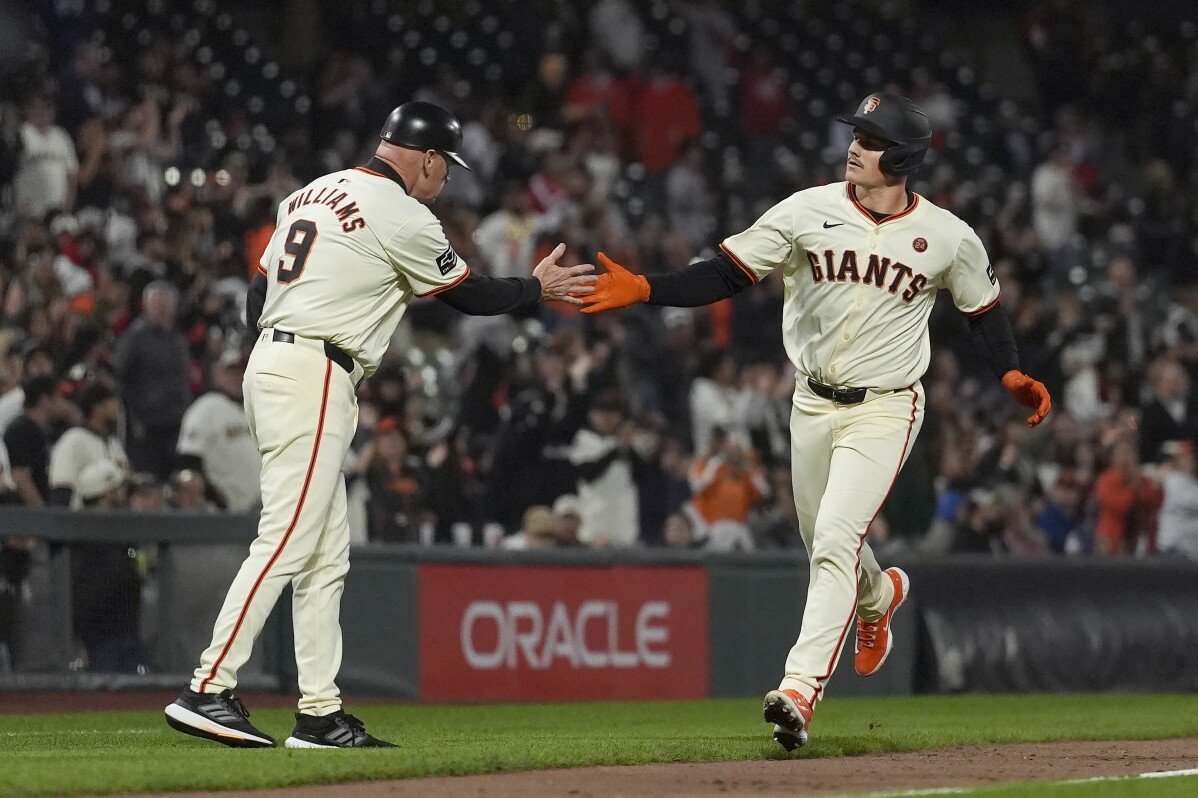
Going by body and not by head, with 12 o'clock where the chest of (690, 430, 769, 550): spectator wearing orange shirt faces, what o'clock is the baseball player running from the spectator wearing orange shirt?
The baseball player running is roughly at 12 o'clock from the spectator wearing orange shirt.

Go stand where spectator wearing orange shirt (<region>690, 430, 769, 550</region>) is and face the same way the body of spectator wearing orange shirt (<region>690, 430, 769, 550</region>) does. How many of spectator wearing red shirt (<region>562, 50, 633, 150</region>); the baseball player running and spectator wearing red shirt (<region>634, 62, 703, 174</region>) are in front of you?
1

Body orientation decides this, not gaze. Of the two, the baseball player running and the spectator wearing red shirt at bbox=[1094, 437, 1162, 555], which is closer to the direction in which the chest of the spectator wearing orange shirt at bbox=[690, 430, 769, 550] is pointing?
the baseball player running

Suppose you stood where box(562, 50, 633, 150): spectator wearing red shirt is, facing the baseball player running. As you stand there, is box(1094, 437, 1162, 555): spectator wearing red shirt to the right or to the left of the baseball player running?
left

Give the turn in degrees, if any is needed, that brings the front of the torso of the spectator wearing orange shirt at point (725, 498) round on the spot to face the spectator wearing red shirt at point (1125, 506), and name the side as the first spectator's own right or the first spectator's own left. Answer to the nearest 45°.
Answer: approximately 90° to the first spectator's own left

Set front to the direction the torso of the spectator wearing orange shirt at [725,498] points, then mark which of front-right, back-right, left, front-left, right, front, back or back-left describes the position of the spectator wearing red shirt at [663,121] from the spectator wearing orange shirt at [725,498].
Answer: back

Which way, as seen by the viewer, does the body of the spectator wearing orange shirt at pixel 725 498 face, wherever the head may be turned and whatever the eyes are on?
toward the camera

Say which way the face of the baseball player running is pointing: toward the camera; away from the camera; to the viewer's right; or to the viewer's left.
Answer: to the viewer's left

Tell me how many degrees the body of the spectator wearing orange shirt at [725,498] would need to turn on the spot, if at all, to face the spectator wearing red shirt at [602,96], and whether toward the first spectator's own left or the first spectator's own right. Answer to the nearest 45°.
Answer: approximately 180°
